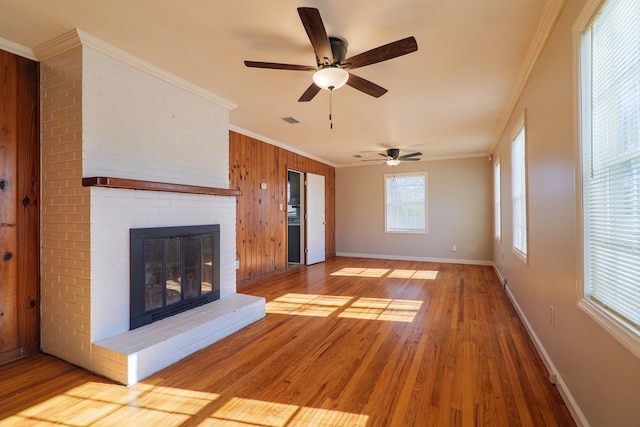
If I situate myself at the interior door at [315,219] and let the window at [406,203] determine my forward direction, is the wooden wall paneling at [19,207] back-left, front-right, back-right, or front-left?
back-right

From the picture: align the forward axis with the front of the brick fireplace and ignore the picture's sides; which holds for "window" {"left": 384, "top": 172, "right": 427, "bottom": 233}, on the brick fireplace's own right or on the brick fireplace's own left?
on the brick fireplace's own left

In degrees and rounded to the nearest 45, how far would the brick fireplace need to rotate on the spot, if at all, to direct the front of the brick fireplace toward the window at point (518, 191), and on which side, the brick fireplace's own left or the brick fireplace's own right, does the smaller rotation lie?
approximately 45° to the brick fireplace's own left

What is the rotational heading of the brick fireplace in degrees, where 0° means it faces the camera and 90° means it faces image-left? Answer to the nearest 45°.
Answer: approximately 315°

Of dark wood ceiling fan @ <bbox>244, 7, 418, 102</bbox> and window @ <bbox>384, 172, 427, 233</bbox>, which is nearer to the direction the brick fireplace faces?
the dark wood ceiling fan

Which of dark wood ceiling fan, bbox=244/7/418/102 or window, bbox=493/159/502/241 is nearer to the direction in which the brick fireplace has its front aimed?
the dark wood ceiling fan

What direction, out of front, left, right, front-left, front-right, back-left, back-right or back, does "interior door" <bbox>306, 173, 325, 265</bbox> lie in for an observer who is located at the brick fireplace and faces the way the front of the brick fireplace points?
left

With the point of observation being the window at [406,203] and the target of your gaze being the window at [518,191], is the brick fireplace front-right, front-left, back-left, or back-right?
front-right

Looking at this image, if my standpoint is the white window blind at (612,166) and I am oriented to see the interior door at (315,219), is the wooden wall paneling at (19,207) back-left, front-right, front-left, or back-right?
front-left

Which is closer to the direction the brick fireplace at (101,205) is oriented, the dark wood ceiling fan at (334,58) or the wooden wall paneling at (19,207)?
the dark wood ceiling fan
